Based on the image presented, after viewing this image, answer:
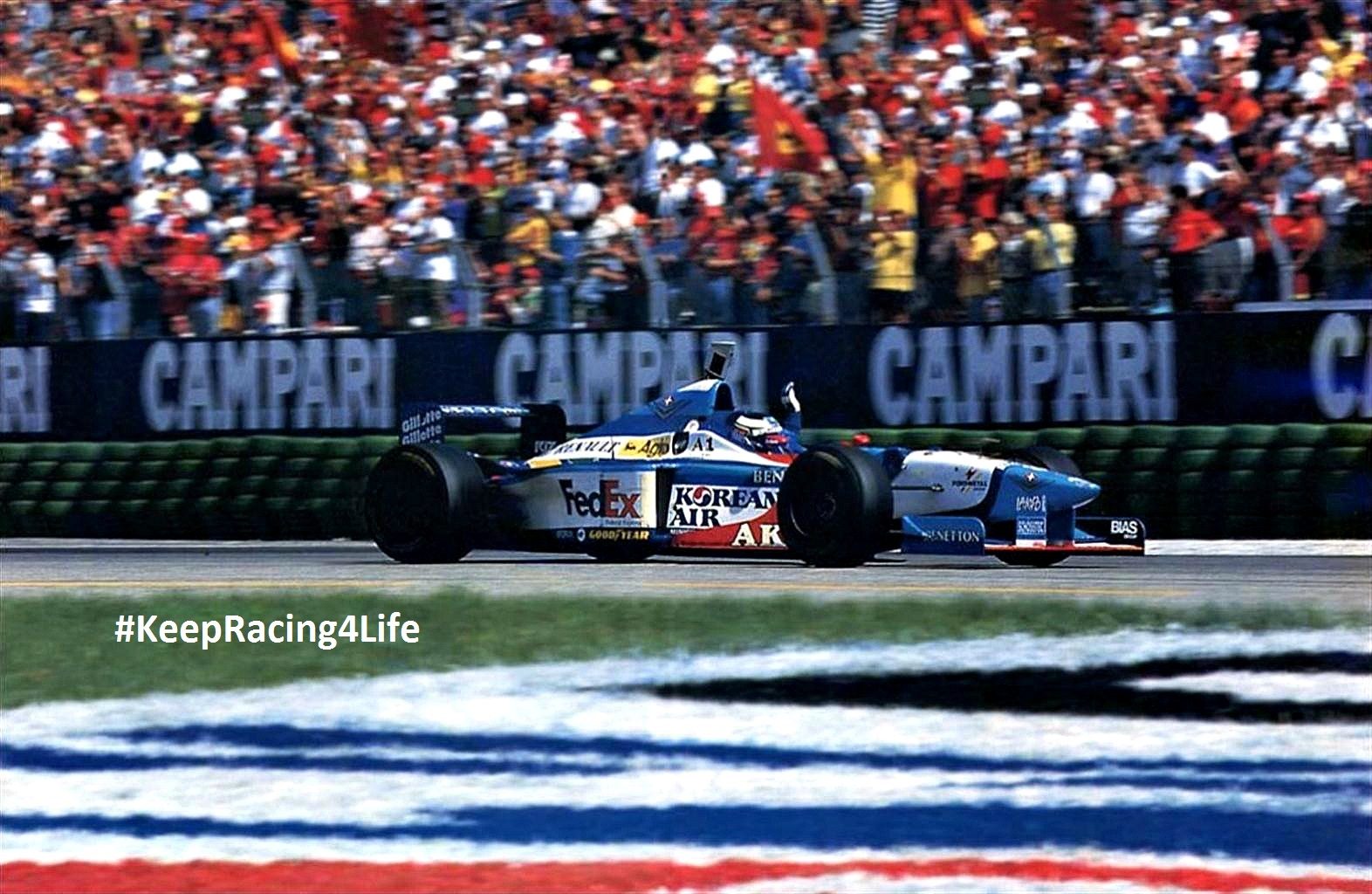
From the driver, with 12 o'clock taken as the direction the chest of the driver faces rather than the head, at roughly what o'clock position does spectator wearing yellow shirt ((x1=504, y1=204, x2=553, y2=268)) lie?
The spectator wearing yellow shirt is roughly at 8 o'clock from the driver.

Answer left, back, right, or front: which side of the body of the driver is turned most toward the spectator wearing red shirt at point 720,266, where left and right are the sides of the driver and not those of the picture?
left

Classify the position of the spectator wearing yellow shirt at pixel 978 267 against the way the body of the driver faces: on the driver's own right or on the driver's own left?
on the driver's own left

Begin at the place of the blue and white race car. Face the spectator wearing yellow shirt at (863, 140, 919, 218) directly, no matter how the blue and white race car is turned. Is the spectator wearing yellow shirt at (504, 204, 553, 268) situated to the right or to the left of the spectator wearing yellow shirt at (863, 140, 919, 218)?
left

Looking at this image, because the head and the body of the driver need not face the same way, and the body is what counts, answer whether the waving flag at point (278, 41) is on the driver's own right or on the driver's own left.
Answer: on the driver's own left

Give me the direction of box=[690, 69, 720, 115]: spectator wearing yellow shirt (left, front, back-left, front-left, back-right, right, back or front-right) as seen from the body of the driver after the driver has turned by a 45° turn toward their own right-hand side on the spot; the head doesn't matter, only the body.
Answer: back-left

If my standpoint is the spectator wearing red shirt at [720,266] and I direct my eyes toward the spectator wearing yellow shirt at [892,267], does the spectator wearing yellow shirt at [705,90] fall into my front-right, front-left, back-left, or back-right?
back-left

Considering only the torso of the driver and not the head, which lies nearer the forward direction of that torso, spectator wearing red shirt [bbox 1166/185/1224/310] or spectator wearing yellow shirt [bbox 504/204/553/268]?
the spectator wearing red shirt

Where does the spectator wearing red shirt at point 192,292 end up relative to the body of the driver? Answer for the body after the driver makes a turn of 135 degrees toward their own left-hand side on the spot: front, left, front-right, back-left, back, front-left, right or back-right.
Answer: front

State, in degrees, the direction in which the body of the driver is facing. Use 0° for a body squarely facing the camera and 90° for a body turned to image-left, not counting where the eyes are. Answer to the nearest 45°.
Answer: approximately 270°
